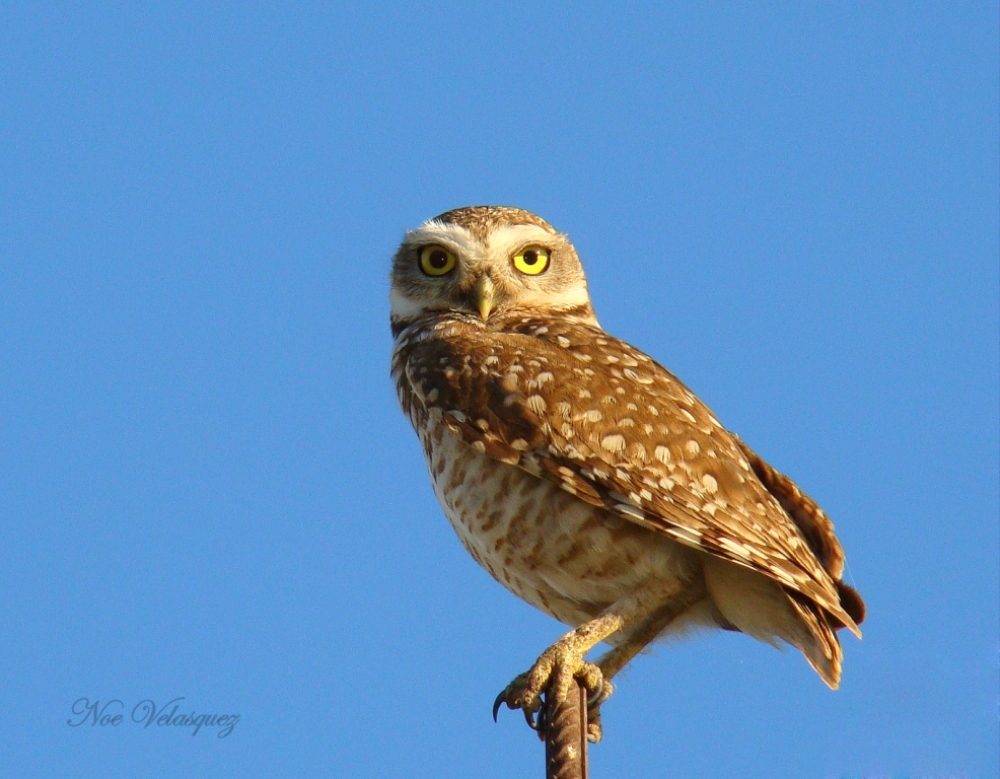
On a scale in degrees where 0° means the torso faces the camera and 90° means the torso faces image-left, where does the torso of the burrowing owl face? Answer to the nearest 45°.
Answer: approximately 90°
